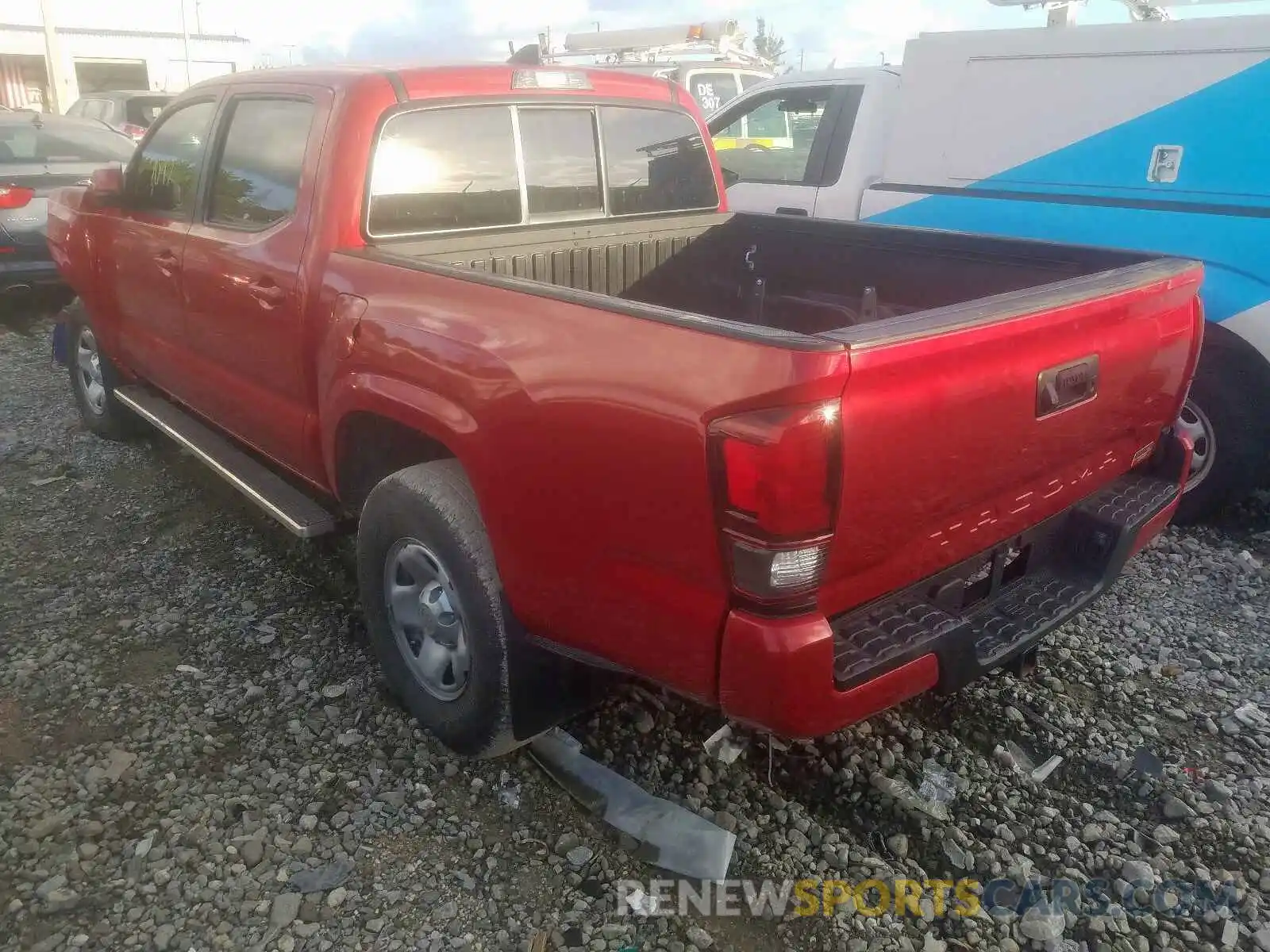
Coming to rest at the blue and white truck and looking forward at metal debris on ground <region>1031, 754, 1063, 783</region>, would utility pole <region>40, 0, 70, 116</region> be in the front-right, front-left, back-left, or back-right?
back-right

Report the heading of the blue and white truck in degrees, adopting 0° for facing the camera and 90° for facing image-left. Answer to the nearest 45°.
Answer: approximately 90°

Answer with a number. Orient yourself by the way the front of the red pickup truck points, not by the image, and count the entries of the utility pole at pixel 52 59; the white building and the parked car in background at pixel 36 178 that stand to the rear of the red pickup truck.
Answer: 0

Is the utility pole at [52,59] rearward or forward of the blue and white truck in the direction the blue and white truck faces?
forward

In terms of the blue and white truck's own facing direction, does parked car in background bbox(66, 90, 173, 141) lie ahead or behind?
ahead

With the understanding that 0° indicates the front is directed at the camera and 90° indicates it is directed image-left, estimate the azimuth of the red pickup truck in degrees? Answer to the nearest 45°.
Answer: approximately 135°

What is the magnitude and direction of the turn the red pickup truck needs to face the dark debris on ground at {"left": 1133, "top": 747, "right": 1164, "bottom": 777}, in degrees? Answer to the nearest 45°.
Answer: approximately 135° to its right

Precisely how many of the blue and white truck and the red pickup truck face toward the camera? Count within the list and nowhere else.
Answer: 0

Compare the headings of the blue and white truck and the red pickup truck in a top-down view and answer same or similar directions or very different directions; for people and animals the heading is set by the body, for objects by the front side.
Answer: same or similar directions
